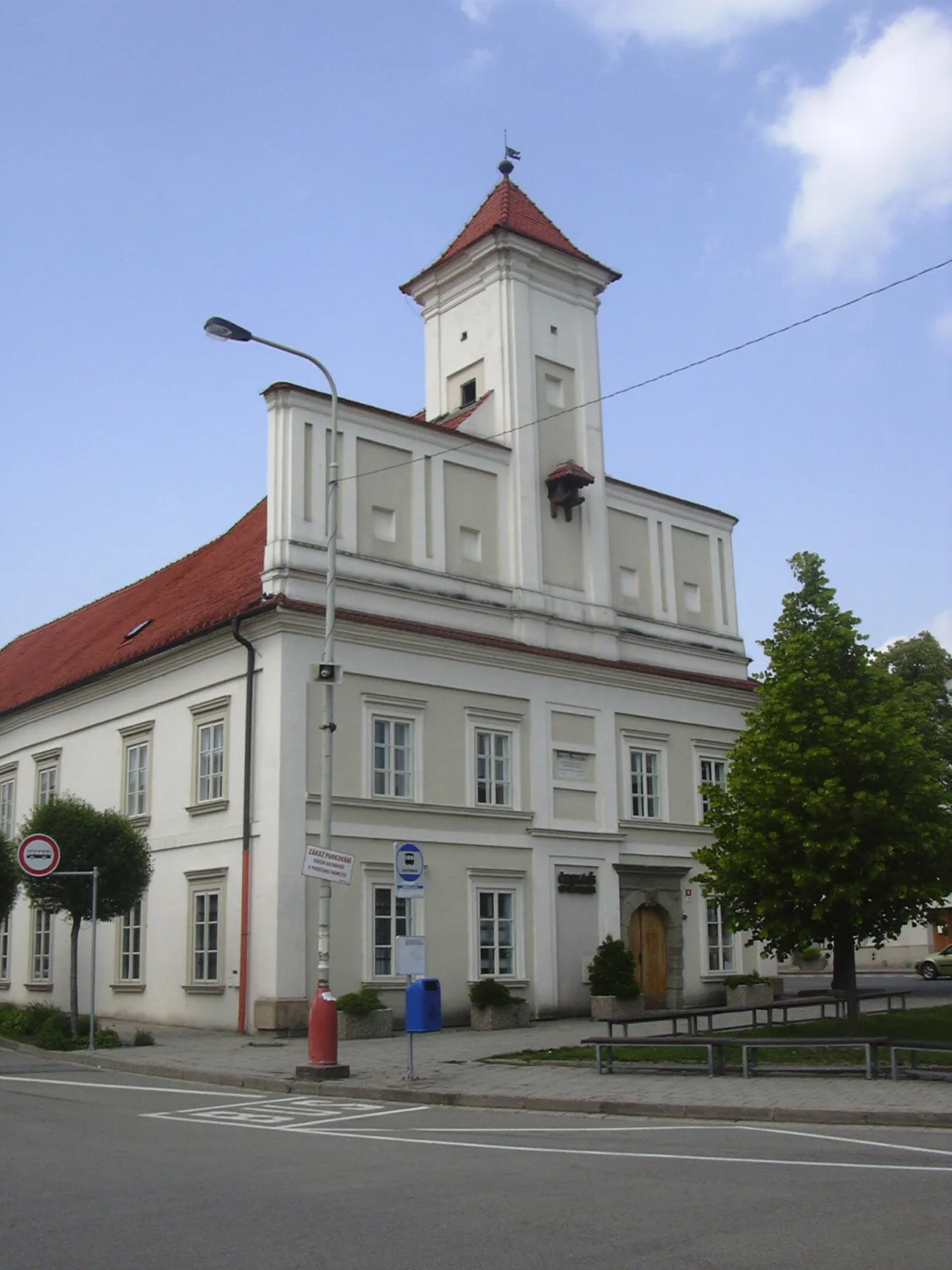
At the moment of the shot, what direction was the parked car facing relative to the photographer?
facing to the left of the viewer

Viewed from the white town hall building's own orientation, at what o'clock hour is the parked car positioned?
The parked car is roughly at 9 o'clock from the white town hall building.

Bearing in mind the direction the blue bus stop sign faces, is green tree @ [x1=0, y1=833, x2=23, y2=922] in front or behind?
behind

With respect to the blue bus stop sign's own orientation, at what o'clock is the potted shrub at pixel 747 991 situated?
The potted shrub is roughly at 7 o'clock from the blue bus stop sign.

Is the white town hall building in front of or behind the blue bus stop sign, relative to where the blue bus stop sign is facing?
behind

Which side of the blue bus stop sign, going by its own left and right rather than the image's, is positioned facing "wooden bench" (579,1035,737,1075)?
left

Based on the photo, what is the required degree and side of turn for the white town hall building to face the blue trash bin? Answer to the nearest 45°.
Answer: approximately 45° to its right

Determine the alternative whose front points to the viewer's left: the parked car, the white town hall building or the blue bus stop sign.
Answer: the parked car

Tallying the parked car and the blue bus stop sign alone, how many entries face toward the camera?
1

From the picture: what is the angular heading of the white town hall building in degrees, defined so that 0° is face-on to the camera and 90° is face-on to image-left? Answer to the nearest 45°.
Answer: approximately 315°

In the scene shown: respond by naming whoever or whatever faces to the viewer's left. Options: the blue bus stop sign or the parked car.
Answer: the parked car
